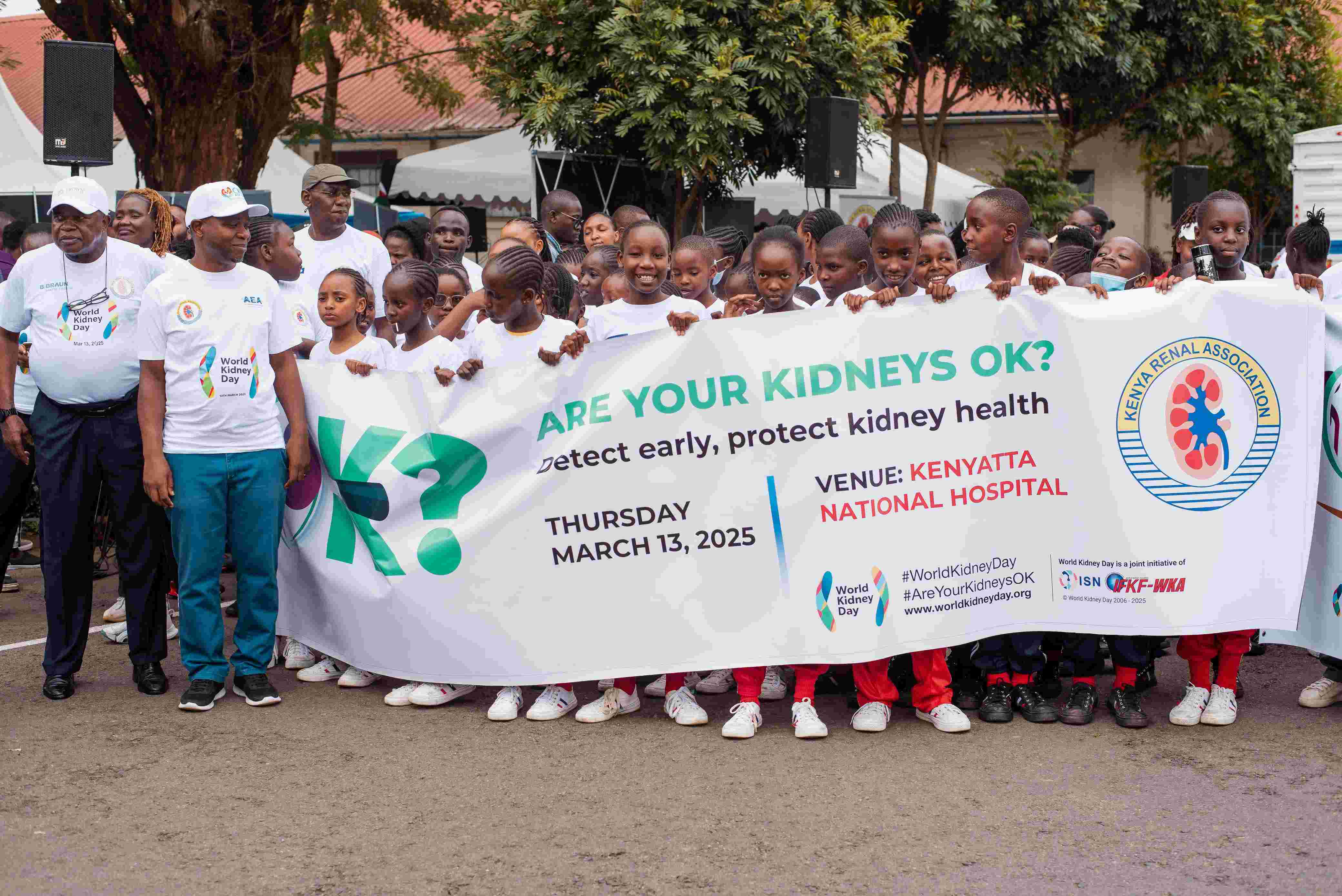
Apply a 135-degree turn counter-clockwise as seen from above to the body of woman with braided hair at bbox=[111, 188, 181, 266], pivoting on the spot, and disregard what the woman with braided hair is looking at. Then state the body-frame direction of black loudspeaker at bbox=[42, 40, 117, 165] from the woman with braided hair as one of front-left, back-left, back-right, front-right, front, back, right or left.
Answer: left

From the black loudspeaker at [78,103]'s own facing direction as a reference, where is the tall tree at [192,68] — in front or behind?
behind

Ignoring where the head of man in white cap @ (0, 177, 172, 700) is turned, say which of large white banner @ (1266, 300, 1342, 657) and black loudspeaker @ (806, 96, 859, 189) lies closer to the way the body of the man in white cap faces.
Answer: the large white banner

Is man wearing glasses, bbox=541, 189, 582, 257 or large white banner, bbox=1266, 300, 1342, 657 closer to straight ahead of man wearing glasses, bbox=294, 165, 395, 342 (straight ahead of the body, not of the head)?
the large white banner

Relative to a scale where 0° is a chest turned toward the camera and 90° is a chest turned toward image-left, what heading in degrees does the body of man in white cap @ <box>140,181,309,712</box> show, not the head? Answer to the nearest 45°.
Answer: approximately 0°
